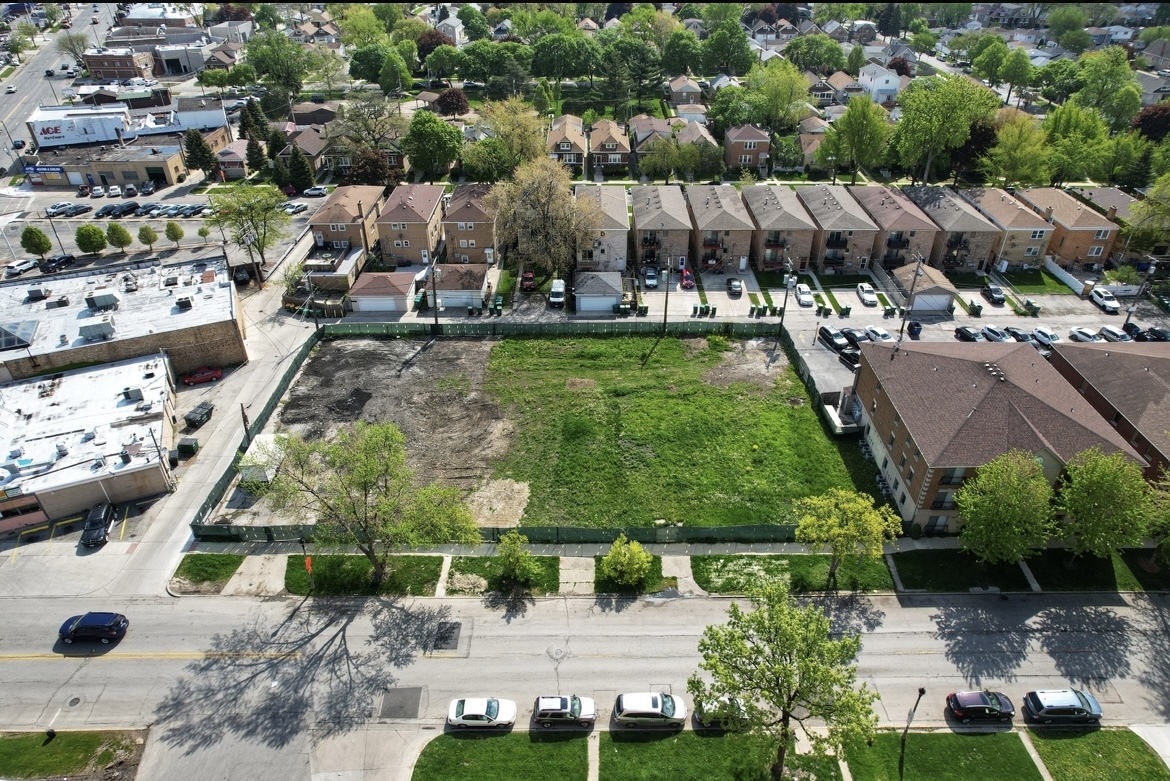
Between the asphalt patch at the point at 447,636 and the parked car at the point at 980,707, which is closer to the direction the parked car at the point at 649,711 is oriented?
the parked car

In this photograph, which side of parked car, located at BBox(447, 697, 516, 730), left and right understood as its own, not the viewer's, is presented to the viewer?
right

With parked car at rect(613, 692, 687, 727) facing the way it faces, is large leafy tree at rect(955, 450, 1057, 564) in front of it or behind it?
in front

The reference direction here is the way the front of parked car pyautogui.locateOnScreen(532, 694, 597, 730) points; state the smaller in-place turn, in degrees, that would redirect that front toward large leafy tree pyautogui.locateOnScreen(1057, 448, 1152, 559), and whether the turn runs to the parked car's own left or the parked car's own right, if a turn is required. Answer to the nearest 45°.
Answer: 0° — it already faces it

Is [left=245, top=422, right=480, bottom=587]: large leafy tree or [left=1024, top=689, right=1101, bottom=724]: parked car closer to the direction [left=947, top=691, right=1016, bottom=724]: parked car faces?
the parked car

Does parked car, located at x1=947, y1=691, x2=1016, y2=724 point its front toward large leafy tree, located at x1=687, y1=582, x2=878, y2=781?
no

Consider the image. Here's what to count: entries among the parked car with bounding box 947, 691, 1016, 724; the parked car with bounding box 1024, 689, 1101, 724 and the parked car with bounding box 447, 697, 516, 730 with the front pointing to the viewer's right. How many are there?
3

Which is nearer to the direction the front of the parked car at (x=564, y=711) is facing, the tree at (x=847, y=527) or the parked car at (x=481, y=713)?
the tree

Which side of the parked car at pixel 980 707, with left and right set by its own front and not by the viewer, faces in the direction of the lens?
right

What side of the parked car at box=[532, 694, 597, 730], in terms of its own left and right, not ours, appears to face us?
right

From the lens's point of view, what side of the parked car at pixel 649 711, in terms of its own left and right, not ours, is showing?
right

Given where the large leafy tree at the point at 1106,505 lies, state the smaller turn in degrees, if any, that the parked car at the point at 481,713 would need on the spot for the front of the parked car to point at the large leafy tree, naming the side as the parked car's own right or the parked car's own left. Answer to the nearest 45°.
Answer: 0° — it already faces it

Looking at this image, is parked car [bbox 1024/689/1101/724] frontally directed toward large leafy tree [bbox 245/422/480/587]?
no

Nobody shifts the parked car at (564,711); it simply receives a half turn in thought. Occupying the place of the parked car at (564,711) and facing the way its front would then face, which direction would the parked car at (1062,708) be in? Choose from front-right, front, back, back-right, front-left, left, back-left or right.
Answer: back

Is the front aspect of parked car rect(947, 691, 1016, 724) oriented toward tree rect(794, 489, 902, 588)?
no

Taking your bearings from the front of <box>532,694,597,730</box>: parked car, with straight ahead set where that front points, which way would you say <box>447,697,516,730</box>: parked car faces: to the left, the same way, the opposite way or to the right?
the same way
